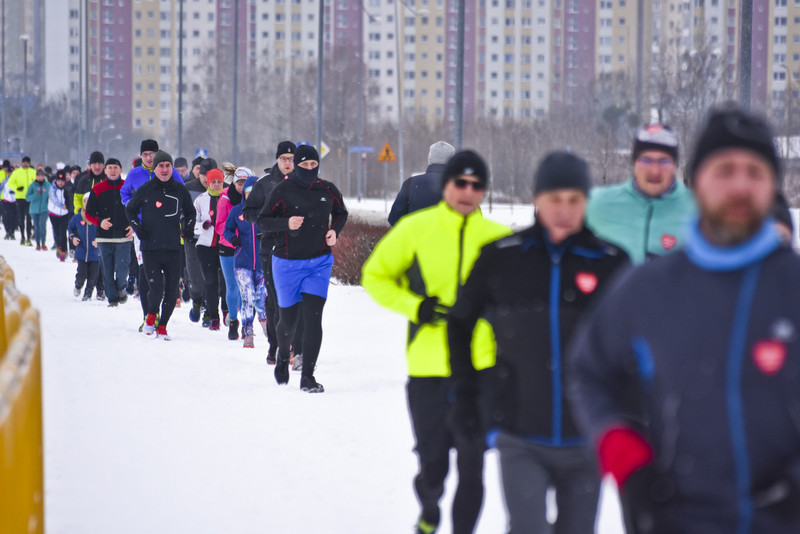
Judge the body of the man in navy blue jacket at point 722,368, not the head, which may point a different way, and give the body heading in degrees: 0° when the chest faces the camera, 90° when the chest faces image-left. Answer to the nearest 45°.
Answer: approximately 0°

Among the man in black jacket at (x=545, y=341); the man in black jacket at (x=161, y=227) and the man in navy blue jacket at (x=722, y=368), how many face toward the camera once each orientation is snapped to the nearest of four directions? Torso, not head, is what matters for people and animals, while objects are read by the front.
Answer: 3

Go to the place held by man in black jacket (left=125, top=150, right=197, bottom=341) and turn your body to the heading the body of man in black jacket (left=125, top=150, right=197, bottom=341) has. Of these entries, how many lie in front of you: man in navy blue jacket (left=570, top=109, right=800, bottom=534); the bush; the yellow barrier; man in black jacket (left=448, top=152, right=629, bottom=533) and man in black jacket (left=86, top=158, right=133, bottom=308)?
3

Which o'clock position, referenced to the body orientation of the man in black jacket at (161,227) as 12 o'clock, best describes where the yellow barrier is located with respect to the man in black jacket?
The yellow barrier is roughly at 12 o'clock from the man in black jacket.

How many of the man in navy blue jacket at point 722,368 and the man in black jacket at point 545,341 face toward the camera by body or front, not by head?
2

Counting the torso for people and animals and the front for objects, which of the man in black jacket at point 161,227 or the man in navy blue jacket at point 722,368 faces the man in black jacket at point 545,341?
the man in black jacket at point 161,227

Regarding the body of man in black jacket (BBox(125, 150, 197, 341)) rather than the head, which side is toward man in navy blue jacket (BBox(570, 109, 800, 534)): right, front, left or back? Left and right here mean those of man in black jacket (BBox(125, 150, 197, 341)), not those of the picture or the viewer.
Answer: front
